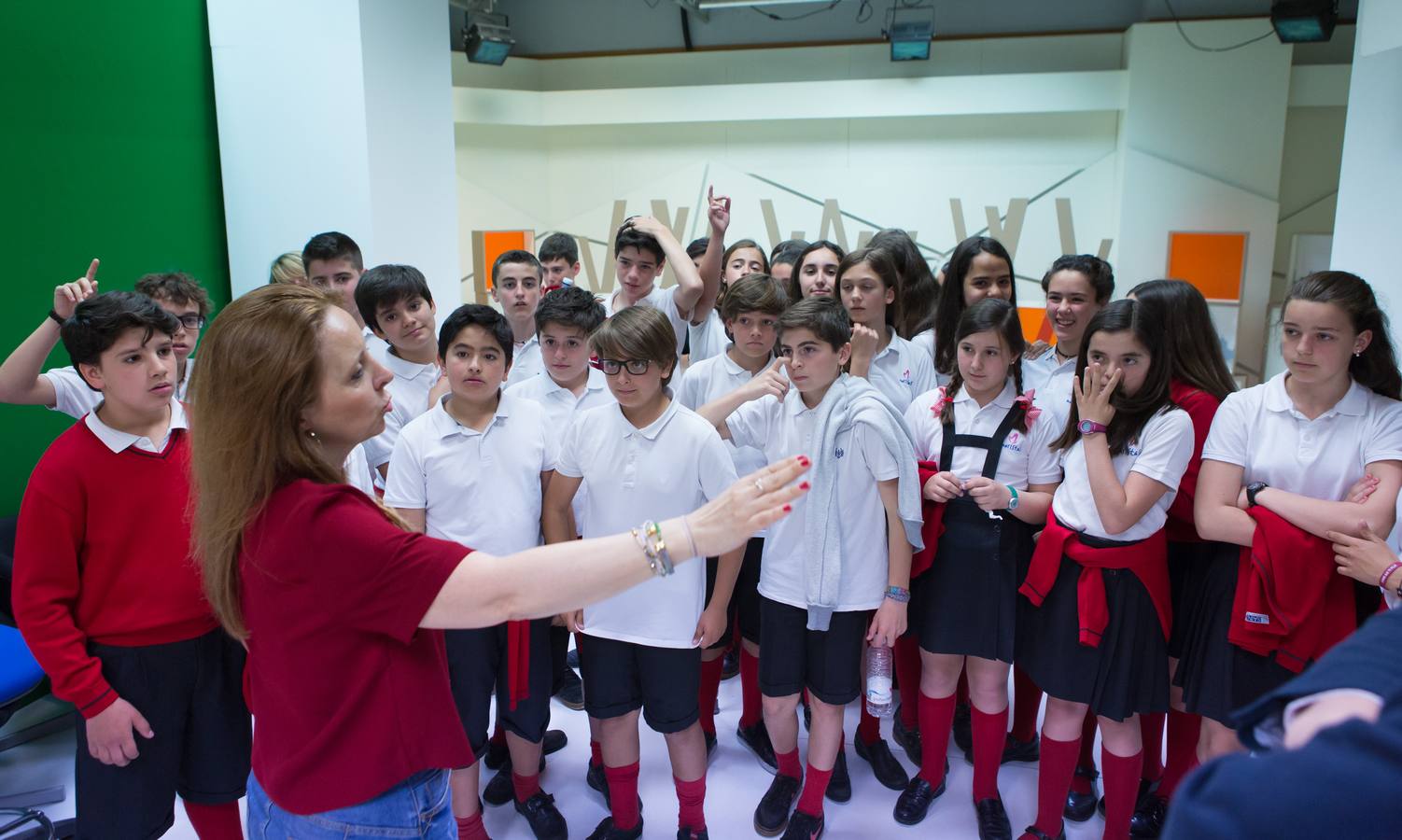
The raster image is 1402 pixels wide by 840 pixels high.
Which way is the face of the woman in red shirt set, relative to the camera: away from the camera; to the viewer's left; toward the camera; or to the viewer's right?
to the viewer's right

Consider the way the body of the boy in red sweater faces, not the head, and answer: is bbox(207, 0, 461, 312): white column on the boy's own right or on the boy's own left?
on the boy's own left

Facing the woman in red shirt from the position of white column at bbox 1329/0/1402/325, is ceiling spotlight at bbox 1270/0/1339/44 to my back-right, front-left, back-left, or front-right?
back-right

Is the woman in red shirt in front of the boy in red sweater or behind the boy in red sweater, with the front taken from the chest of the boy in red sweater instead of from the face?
in front

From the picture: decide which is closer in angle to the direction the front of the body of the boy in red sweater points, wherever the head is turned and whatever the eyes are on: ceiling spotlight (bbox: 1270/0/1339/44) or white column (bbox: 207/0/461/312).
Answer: the ceiling spotlight

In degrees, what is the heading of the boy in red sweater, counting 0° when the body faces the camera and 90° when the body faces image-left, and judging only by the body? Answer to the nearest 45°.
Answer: approximately 315°
